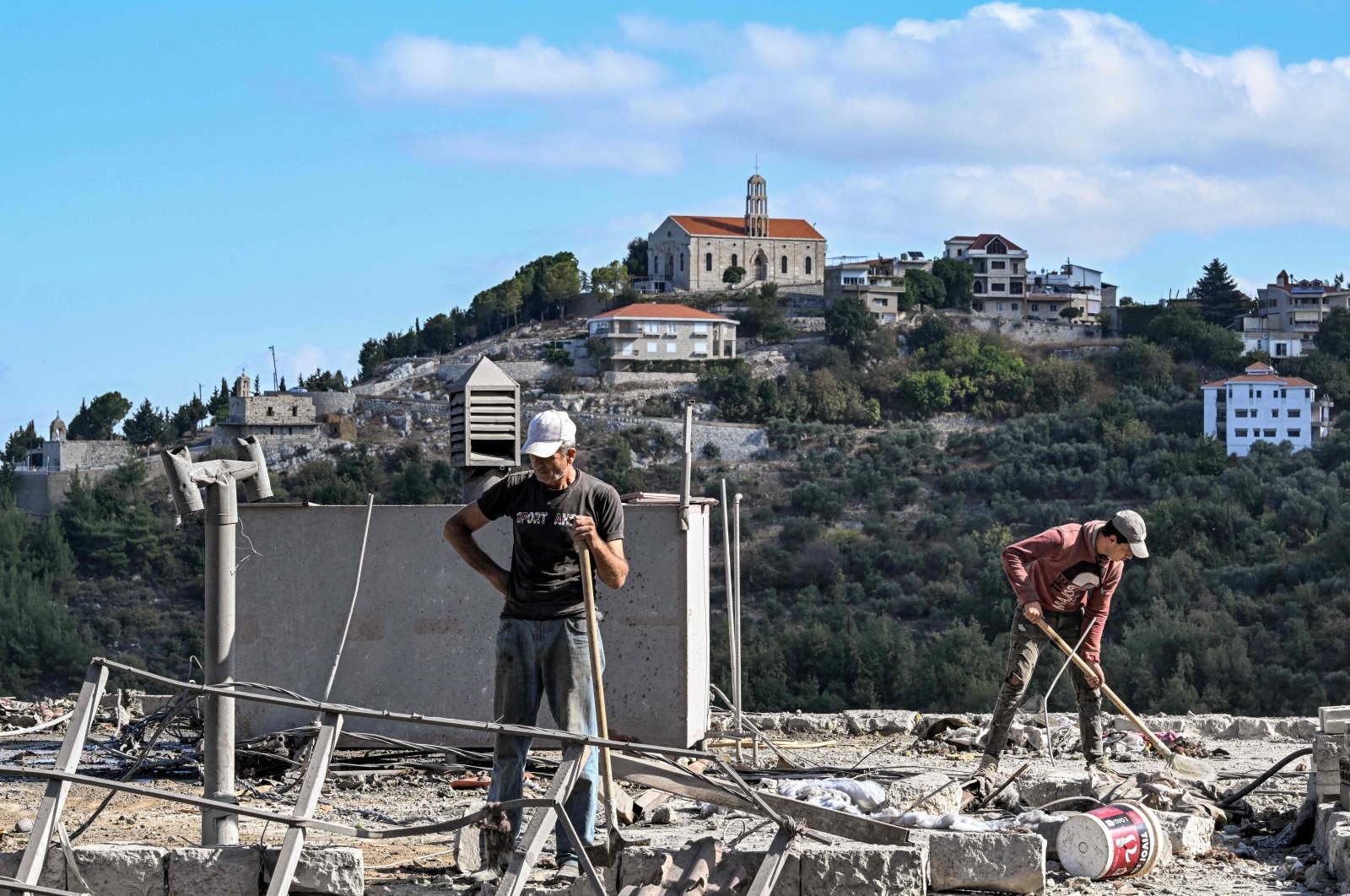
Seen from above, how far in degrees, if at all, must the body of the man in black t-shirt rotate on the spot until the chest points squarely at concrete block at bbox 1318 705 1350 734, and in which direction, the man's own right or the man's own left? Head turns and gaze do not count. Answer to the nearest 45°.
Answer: approximately 90° to the man's own left

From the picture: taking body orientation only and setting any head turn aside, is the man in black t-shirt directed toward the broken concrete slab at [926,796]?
no

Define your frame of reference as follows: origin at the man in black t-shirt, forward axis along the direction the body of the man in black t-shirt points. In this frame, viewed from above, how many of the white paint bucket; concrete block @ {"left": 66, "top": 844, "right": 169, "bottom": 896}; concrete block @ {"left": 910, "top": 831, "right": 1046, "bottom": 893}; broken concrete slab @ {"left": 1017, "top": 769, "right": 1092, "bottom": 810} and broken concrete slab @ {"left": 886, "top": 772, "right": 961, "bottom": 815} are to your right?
1

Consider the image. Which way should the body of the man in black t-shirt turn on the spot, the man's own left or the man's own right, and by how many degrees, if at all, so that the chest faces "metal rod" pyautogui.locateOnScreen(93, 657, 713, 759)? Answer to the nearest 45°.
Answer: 0° — they already face it

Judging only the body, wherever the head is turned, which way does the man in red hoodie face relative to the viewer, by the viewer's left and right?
facing the viewer and to the right of the viewer

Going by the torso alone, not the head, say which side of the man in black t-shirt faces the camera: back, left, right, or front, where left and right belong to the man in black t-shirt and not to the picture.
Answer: front

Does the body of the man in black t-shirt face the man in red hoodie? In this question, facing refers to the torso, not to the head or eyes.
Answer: no

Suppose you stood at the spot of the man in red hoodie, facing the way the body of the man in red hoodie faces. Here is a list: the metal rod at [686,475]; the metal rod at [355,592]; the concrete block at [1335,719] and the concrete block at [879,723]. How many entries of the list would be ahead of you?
1

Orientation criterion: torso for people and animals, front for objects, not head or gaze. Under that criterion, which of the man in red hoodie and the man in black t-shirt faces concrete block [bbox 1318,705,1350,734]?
the man in red hoodie

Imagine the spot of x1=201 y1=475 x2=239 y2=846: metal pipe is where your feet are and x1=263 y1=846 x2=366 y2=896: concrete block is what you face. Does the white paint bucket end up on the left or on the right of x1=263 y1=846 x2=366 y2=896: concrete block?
left

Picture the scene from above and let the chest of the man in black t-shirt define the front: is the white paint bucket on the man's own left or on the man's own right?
on the man's own left

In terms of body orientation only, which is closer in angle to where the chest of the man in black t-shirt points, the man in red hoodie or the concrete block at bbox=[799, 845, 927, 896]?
the concrete block

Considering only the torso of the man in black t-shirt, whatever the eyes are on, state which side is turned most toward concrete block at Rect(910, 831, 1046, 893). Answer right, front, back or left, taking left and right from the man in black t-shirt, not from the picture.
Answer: left

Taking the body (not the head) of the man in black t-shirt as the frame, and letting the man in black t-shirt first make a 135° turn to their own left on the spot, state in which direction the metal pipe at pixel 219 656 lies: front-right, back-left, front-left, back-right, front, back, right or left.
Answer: back-left

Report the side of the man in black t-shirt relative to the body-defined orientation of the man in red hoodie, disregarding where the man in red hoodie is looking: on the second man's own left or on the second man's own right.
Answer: on the second man's own right

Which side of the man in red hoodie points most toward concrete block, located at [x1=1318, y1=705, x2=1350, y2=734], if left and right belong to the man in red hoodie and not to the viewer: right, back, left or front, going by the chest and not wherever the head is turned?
front

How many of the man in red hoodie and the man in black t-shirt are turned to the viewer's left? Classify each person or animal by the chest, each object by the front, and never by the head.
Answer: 0
